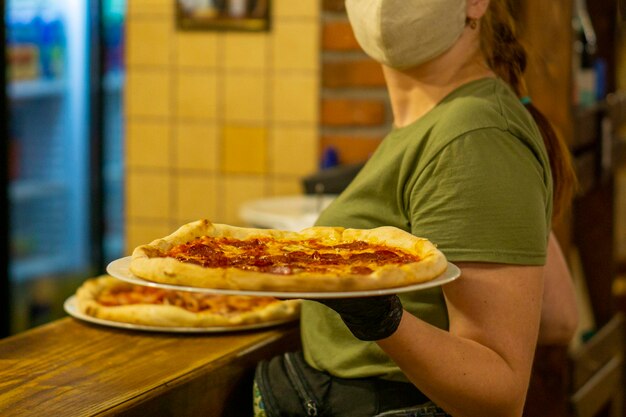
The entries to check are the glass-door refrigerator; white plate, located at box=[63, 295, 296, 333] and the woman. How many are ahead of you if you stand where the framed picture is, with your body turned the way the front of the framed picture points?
2

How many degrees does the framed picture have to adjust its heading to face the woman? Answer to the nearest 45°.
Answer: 0° — it already faces them

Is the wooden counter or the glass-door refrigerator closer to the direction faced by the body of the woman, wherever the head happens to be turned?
the wooden counter

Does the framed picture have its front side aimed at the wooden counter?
yes

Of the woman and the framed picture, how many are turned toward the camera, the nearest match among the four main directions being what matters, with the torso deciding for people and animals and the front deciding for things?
1

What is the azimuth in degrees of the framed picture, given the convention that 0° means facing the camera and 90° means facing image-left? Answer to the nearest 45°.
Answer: approximately 0°

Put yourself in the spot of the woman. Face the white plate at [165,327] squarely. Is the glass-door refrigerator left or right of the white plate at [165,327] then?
right

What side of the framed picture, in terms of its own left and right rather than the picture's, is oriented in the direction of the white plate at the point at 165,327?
front

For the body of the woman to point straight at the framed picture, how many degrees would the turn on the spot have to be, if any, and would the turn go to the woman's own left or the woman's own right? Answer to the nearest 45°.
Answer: approximately 90° to the woman's own right

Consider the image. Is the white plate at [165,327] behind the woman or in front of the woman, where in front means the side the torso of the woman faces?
in front

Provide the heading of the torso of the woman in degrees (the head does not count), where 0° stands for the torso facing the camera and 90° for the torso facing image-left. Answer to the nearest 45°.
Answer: approximately 90°

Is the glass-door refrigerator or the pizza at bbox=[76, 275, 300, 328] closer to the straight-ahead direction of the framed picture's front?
the pizza

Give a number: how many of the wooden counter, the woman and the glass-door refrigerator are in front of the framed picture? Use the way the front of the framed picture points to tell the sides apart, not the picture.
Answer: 2

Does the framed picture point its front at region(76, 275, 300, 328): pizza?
yes

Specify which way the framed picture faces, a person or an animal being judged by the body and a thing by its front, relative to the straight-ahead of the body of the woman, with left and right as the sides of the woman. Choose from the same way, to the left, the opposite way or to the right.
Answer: to the left
